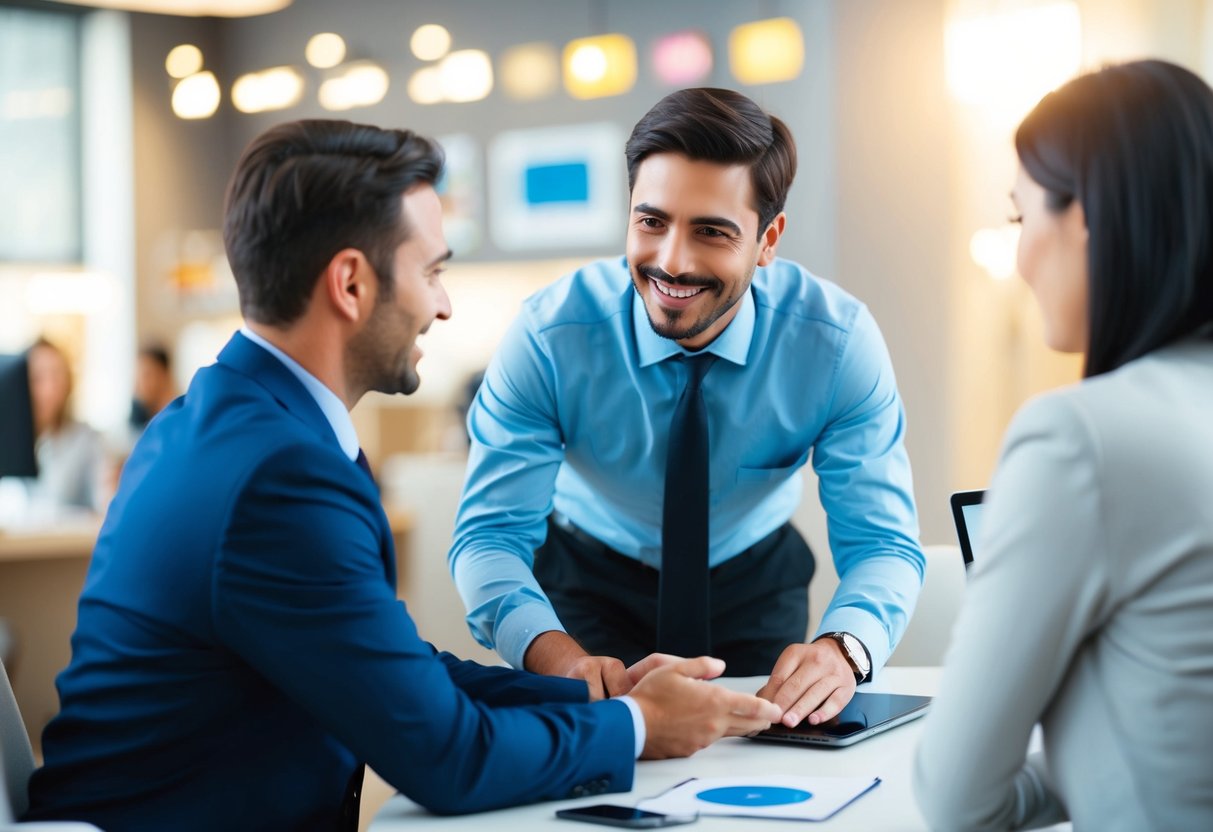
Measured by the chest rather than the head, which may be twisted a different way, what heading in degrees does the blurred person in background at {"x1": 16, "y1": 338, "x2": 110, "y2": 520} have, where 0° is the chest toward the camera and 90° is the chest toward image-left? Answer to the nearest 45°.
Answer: approximately 45°

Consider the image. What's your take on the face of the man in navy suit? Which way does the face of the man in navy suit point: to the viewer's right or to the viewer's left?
to the viewer's right

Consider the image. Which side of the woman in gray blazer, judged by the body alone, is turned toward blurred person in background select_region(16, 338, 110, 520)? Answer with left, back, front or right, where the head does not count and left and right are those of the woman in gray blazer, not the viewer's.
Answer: front

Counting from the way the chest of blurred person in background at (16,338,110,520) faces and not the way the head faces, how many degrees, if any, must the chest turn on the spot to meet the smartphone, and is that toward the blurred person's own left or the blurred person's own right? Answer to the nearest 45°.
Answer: approximately 45° to the blurred person's own left

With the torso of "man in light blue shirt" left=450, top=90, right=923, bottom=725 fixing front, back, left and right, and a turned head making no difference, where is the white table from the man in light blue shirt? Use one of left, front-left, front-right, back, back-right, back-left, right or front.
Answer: front

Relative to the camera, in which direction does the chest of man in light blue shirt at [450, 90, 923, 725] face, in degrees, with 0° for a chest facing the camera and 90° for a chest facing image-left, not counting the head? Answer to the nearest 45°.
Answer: approximately 0°

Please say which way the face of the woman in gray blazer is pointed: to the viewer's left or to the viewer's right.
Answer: to the viewer's left

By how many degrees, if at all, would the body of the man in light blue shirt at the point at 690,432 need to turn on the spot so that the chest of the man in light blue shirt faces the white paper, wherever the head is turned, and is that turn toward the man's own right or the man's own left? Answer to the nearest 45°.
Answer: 0° — they already face it

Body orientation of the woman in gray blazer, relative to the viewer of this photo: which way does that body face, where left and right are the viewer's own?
facing away from the viewer and to the left of the viewer

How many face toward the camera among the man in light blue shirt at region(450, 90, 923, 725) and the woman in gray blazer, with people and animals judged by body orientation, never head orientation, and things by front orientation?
1

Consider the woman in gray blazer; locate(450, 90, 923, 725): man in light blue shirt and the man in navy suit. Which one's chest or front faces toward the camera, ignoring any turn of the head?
the man in light blue shirt

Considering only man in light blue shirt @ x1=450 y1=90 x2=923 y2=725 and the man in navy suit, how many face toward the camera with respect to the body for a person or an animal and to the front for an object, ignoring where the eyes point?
1

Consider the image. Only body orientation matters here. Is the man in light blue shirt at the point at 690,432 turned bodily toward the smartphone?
yes

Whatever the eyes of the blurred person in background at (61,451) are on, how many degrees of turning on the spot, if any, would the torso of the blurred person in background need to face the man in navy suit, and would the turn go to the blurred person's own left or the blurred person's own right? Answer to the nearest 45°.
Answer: approximately 45° to the blurred person's own left
